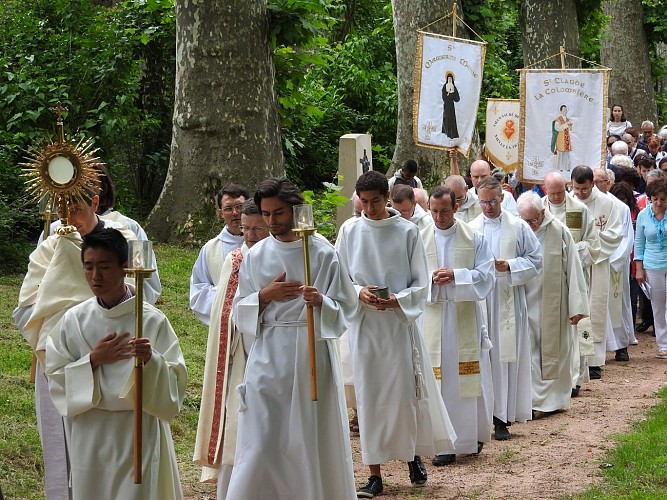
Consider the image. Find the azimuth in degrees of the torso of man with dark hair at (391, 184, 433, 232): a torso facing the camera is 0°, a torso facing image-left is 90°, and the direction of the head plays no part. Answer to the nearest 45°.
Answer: approximately 45°

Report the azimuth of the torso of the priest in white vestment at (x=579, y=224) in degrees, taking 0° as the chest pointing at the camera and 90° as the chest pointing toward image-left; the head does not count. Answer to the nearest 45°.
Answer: approximately 45°

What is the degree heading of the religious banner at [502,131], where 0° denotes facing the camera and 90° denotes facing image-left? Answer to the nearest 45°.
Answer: approximately 0°
